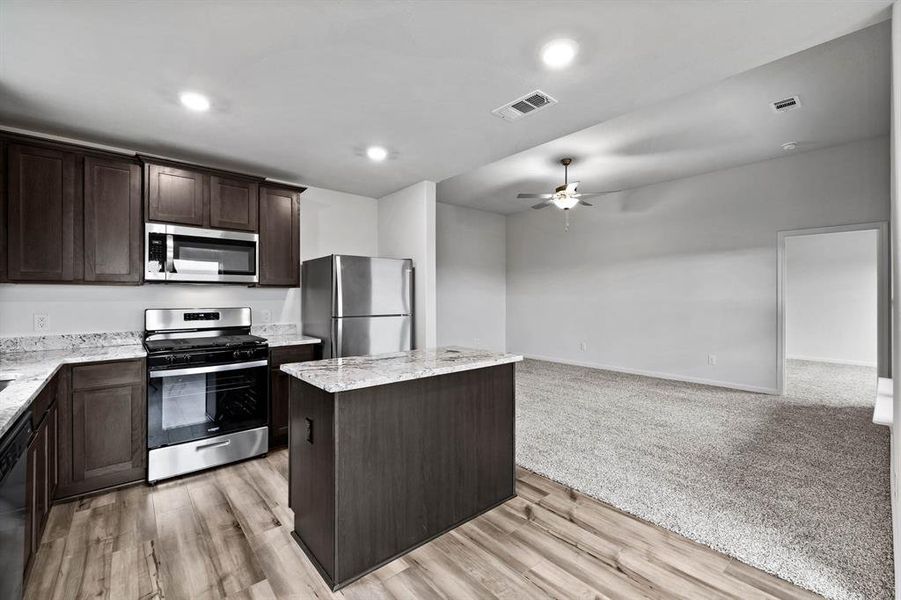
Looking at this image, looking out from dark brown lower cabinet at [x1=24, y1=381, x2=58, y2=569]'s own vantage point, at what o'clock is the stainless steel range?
The stainless steel range is roughly at 11 o'clock from the dark brown lower cabinet.

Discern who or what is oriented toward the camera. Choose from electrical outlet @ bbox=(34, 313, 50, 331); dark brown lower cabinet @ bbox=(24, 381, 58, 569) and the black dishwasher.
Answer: the electrical outlet

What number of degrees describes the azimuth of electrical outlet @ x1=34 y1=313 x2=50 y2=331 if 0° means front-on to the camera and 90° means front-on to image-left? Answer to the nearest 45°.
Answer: approximately 0°

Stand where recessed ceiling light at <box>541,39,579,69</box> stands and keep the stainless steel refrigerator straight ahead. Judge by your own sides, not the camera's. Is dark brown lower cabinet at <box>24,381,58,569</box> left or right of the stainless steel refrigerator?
left

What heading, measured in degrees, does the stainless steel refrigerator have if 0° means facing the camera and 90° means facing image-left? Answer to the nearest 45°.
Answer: approximately 315°

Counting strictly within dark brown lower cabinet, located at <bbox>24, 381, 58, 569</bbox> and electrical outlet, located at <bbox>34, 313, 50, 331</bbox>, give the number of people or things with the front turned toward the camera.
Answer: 1

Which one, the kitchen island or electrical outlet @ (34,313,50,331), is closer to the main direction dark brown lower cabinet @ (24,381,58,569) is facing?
the kitchen island

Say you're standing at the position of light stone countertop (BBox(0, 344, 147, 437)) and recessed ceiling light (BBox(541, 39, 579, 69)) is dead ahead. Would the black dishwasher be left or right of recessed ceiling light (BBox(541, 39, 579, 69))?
right

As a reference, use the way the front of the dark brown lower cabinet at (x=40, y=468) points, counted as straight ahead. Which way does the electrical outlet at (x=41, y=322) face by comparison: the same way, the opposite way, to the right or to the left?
to the right

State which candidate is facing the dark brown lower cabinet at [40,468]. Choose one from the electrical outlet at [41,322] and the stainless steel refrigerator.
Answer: the electrical outlet

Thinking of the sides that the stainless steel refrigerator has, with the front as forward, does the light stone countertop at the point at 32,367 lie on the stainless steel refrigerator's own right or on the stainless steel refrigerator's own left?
on the stainless steel refrigerator's own right

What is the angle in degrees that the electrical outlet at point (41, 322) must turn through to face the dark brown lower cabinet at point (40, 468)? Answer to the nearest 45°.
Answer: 0° — it already faces it

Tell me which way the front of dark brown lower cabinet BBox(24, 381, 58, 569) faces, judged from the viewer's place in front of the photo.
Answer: facing to the right of the viewer

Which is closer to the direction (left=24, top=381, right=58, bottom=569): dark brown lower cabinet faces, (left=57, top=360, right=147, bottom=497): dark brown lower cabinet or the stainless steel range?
the stainless steel range

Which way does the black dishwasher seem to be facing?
to the viewer's right

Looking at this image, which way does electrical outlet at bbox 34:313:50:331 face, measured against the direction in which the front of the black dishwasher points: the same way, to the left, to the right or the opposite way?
to the right
